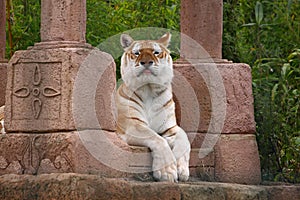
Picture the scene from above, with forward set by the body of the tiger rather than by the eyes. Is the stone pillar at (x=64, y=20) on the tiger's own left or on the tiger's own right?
on the tiger's own right

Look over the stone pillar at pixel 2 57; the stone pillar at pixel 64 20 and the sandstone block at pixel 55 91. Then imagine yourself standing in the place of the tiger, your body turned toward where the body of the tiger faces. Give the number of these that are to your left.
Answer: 0

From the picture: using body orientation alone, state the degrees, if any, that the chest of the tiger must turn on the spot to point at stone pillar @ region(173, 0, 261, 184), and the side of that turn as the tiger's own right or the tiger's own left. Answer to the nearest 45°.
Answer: approximately 135° to the tiger's own left

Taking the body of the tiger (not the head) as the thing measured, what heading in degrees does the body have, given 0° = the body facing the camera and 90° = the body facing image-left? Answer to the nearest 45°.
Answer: approximately 0°

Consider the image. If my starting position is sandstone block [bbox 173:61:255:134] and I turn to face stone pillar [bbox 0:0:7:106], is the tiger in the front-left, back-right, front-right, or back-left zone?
front-left
